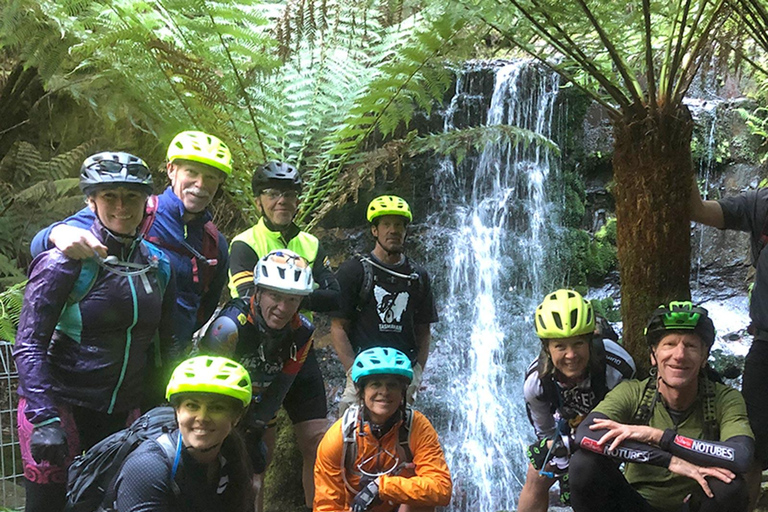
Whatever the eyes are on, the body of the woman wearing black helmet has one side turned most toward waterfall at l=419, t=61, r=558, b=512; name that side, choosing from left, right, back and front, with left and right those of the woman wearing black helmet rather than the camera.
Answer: left

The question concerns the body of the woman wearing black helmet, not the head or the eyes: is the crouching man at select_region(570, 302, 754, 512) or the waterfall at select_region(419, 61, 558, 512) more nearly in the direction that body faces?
the crouching man

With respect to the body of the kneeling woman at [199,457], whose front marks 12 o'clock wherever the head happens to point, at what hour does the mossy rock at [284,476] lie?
The mossy rock is roughly at 8 o'clock from the kneeling woman.

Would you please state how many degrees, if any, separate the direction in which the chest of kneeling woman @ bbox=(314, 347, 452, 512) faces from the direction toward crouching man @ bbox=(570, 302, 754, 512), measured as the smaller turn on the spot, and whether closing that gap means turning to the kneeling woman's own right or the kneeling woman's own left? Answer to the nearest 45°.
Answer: approximately 90° to the kneeling woman's own left

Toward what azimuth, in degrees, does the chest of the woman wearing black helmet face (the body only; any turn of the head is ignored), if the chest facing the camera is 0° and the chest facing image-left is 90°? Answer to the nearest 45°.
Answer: approximately 315°

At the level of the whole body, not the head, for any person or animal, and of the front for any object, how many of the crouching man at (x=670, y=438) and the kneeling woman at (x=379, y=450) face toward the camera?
2

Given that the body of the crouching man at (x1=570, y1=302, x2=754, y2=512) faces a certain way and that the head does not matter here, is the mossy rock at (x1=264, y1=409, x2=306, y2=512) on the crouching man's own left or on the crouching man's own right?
on the crouching man's own right

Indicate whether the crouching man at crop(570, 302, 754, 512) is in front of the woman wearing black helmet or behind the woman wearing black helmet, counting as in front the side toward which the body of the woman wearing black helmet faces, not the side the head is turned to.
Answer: in front
